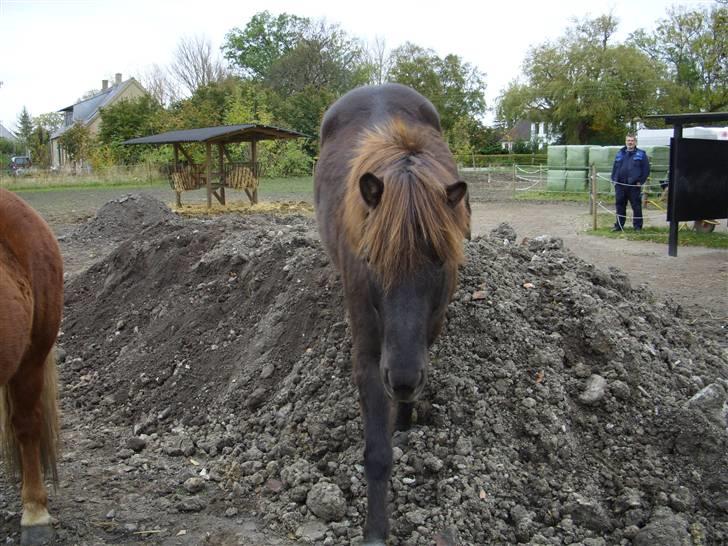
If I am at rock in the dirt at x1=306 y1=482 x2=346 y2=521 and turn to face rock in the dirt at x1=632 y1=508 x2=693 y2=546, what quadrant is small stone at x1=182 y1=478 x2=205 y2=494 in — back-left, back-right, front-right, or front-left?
back-left

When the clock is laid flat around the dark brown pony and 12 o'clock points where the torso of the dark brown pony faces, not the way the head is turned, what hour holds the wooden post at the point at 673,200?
The wooden post is roughly at 7 o'clock from the dark brown pony.

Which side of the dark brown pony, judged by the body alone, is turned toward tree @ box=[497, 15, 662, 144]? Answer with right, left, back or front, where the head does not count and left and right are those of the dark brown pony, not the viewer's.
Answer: back

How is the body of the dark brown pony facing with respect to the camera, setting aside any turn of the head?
toward the camera

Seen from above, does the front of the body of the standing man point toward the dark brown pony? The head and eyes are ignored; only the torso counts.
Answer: yes

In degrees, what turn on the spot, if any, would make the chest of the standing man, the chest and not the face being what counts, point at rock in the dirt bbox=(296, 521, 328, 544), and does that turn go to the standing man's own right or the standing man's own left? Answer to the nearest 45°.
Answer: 0° — they already face it

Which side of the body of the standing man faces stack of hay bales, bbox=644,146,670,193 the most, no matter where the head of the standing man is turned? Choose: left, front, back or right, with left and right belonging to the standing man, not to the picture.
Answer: back

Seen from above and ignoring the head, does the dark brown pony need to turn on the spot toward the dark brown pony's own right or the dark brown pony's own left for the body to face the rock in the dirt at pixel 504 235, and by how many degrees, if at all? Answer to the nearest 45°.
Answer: approximately 180°

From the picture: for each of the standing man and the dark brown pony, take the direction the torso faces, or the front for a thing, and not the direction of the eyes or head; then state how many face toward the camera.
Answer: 2

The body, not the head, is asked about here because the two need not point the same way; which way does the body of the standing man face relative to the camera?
toward the camera

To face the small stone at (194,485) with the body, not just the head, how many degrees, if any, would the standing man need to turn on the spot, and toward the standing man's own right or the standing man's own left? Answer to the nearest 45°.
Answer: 0° — they already face it
